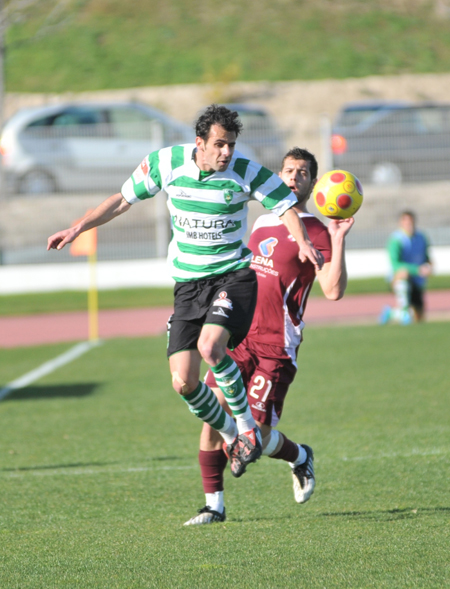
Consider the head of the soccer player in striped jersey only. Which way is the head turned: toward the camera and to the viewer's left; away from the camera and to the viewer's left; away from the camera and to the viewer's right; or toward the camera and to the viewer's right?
toward the camera and to the viewer's right

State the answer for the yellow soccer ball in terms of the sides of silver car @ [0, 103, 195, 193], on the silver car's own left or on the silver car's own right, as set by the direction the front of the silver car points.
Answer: on the silver car's own right

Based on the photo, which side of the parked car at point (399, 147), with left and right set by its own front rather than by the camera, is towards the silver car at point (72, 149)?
back

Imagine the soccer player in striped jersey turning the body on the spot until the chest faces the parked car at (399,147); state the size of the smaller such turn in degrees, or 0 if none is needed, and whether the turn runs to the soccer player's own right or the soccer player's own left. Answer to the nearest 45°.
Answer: approximately 180°

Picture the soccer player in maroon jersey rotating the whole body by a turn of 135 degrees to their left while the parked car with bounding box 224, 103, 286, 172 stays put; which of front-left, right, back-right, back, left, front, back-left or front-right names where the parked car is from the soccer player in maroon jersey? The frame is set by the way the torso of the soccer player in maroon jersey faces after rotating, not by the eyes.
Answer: left

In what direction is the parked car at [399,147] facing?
to the viewer's right

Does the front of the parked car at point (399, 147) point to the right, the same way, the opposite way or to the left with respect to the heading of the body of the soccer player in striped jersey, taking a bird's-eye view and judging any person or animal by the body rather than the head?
to the left
